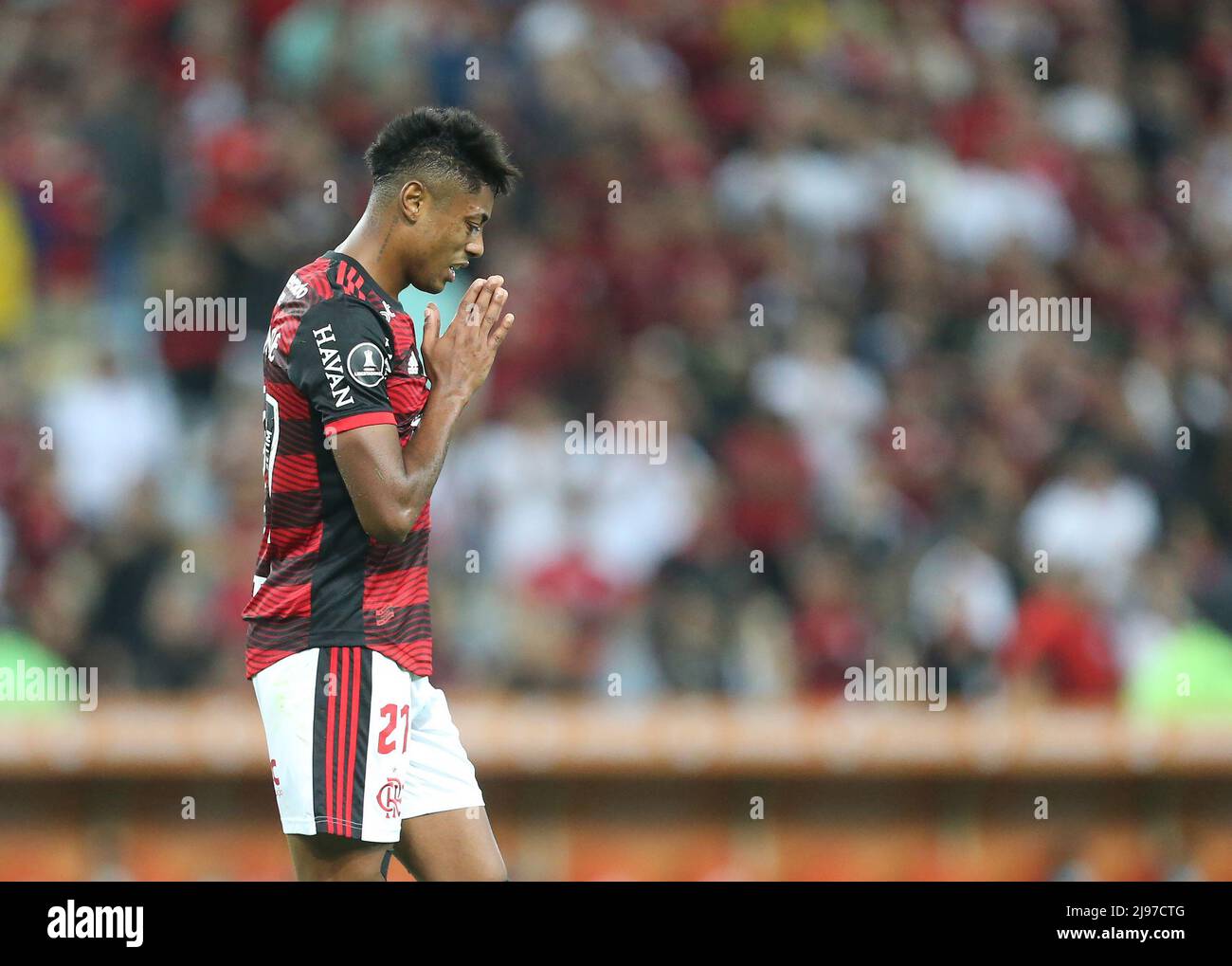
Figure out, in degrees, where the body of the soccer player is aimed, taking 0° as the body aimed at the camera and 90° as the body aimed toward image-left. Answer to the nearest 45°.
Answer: approximately 270°

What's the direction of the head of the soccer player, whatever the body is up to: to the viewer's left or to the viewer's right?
to the viewer's right
